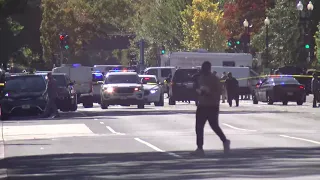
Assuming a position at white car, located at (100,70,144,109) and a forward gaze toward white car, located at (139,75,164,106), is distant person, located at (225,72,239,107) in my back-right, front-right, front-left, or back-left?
front-right

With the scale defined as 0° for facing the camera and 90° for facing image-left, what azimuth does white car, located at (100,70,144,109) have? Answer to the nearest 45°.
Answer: approximately 0°

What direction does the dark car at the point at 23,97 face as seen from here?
toward the camera

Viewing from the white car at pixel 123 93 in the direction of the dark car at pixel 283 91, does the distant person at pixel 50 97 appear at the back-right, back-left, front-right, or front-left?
back-right

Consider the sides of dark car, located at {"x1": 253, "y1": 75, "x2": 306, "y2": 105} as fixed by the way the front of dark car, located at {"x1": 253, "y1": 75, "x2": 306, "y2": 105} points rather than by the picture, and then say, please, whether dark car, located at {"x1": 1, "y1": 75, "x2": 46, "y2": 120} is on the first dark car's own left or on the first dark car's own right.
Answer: on the first dark car's own left
